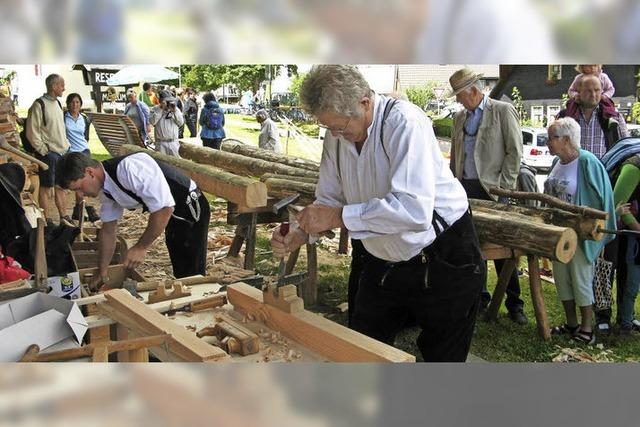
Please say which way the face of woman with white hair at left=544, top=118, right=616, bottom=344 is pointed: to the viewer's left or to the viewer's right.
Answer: to the viewer's left

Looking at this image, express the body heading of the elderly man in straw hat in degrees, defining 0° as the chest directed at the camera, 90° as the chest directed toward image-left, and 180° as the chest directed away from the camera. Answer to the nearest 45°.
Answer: approximately 45°

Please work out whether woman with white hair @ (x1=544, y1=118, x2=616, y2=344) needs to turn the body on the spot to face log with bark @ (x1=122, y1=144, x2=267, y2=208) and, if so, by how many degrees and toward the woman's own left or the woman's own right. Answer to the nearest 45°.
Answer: approximately 45° to the woman's own right

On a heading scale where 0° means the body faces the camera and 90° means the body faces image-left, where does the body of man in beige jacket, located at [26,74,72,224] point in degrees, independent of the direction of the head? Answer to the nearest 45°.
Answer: approximately 315°

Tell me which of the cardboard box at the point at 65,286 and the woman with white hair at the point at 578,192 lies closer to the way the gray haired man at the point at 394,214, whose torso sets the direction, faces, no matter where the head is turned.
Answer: the cardboard box

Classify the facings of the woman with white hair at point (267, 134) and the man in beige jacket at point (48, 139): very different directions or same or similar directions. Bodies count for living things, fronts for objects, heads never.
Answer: very different directions

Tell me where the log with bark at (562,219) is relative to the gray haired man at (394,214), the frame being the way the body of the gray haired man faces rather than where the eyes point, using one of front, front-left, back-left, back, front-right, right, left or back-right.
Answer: back

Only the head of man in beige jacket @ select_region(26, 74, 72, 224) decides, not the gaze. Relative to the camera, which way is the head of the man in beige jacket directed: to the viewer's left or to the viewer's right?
to the viewer's right
